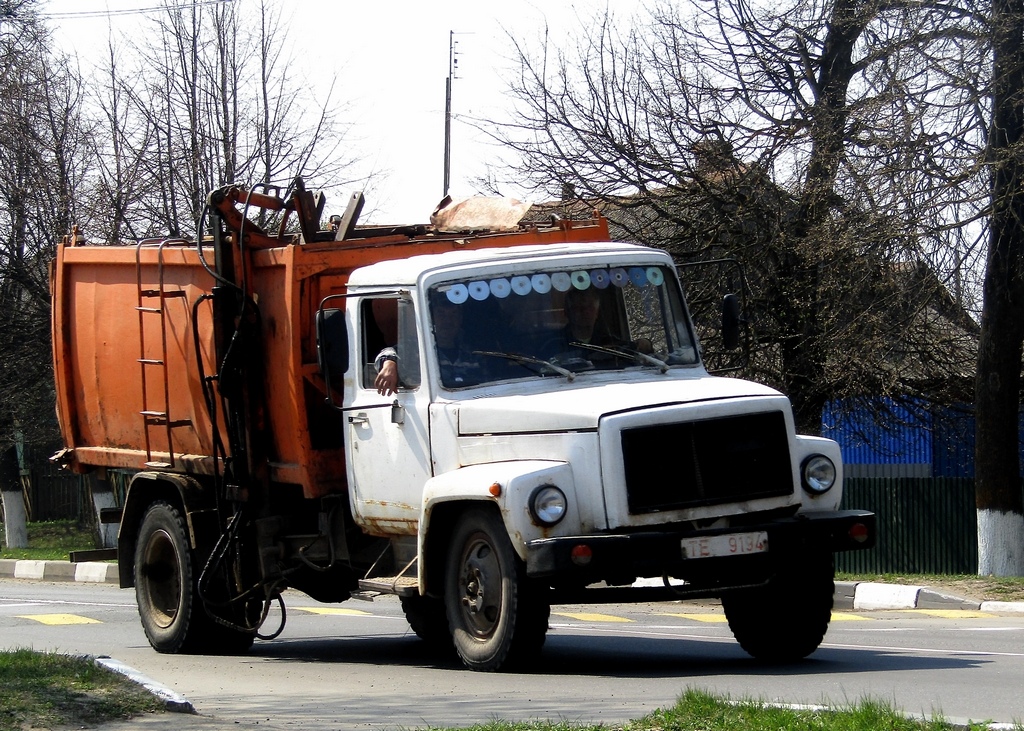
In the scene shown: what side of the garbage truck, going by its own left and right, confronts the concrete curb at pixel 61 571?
back

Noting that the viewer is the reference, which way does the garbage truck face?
facing the viewer and to the right of the viewer

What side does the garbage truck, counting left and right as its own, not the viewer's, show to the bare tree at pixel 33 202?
back

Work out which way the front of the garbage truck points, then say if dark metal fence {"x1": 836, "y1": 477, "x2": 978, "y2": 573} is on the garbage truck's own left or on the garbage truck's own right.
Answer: on the garbage truck's own left

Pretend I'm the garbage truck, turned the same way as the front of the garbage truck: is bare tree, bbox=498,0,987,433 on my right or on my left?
on my left

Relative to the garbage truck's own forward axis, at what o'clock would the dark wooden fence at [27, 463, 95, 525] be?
The dark wooden fence is roughly at 7 o'clock from the garbage truck.
